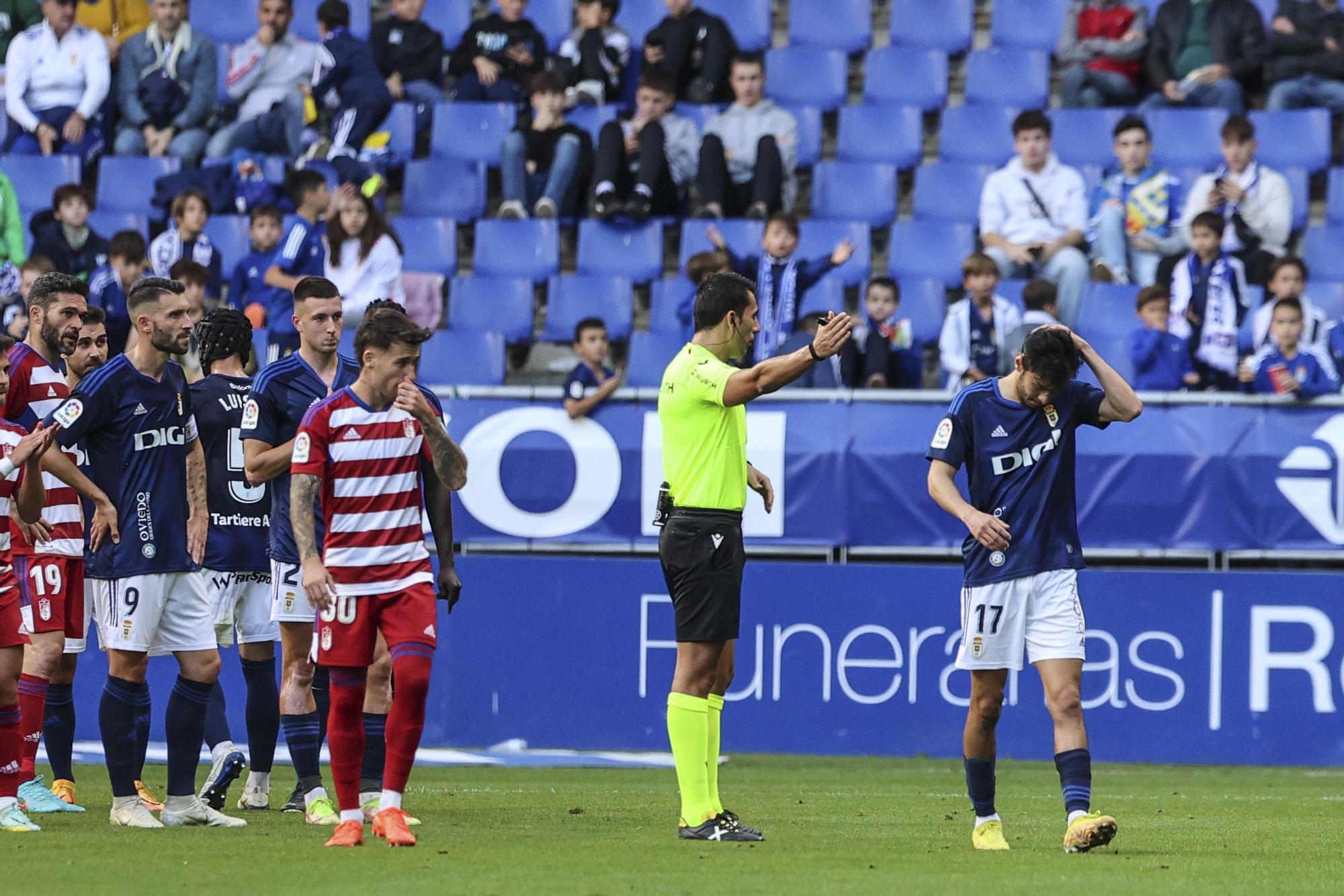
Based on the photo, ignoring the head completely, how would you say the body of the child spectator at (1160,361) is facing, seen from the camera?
toward the camera

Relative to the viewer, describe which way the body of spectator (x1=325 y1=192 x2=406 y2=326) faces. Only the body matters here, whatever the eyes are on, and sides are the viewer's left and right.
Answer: facing the viewer and to the left of the viewer

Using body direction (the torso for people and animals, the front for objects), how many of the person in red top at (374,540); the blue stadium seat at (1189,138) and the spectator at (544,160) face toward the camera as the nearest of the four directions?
3

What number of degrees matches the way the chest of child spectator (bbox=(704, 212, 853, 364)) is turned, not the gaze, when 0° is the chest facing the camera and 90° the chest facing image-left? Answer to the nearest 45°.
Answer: approximately 0°

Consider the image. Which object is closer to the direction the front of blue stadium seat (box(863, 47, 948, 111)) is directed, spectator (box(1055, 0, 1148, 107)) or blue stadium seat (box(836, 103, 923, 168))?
the blue stadium seat

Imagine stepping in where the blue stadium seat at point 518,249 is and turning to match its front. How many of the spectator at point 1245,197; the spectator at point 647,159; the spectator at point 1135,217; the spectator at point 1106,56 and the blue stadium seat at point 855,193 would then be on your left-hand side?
5

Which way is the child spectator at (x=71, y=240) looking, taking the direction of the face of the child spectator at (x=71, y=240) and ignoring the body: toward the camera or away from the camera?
toward the camera

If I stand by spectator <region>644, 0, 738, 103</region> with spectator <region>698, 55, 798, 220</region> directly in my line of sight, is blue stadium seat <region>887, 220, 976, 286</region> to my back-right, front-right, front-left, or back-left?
front-left

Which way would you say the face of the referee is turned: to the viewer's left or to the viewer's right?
to the viewer's right

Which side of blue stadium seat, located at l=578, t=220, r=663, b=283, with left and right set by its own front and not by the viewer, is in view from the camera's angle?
front

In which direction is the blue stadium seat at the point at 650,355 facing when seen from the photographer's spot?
facing the viewer

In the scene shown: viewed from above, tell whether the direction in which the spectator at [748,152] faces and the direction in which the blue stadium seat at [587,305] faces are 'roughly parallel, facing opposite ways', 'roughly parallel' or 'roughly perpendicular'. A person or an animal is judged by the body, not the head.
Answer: roughly parallel

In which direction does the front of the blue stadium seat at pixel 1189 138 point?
toward the camera

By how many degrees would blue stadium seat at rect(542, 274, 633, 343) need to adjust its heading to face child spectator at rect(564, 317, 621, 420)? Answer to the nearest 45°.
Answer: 0° — it already faces them

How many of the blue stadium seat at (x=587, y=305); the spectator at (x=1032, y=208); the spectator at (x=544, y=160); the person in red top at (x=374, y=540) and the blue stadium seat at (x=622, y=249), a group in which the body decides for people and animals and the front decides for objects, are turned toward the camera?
5

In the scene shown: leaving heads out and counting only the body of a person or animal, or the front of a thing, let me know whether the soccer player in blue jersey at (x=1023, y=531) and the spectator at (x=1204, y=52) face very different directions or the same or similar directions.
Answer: same or similar directions

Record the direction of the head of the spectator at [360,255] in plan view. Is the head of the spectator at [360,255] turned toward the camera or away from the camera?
toward the camera

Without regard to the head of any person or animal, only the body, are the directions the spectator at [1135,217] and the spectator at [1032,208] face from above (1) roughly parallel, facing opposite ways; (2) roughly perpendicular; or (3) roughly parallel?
roughly parallel

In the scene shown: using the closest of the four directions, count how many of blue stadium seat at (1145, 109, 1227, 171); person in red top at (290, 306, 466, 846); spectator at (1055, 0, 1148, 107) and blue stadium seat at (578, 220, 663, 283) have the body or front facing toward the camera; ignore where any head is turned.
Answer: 4

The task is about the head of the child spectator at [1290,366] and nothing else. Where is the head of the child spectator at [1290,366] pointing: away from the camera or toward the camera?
toward the camera

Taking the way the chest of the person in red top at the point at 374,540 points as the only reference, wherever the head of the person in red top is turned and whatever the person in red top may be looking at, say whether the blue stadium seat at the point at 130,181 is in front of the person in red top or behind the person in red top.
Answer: behind

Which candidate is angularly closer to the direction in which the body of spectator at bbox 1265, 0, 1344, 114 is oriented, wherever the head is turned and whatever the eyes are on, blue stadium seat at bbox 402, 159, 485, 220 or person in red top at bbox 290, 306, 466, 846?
the person in red top

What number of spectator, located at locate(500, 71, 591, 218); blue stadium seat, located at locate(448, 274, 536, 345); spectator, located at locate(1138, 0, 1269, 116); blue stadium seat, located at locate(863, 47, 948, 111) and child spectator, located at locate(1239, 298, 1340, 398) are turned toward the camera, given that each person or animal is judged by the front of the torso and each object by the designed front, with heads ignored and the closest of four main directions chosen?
5
